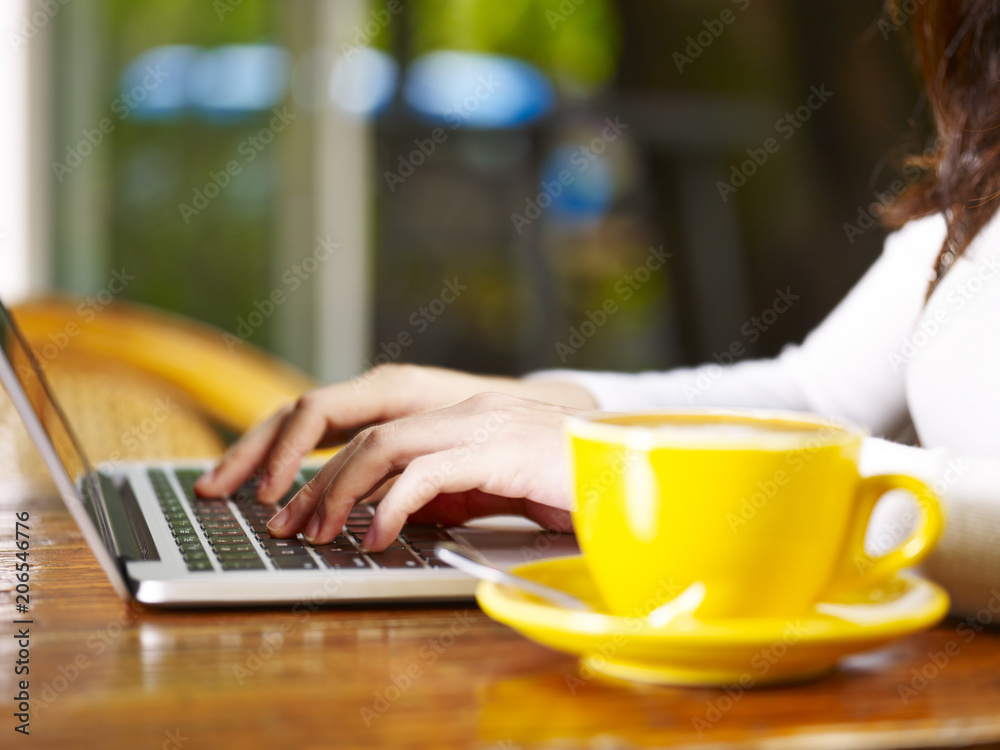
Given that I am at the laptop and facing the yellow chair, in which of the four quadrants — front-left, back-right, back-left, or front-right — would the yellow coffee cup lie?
back-right

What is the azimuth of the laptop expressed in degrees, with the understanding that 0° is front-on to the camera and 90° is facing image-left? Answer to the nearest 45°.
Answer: approximately 270°

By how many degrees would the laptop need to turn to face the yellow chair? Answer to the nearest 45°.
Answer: approximately 90° to its left
